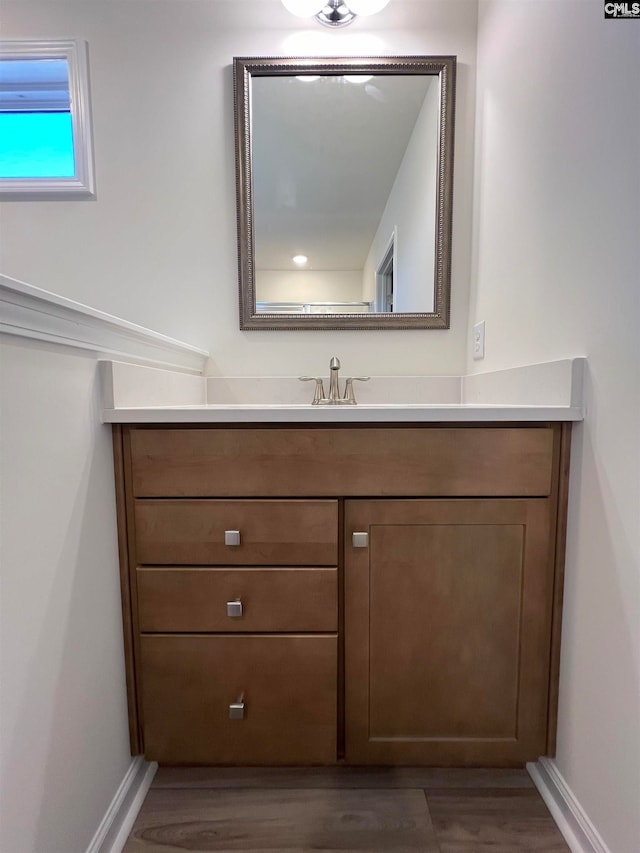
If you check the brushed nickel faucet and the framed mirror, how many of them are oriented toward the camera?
2

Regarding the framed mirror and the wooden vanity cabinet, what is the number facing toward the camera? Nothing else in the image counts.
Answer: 2

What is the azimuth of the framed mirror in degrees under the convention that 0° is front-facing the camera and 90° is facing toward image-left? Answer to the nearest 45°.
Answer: approximately 0°

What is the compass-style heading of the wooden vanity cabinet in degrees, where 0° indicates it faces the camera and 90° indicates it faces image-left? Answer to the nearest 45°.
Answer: approximately 0°

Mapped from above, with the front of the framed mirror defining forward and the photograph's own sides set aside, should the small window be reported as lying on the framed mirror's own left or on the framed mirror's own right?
on the framed mirror's own right
